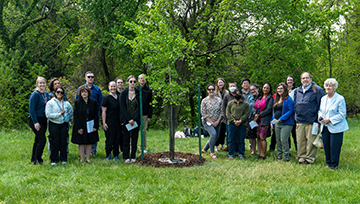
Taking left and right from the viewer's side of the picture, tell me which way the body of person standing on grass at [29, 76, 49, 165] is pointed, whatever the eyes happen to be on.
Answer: facing the viewer and to the right of the viewer

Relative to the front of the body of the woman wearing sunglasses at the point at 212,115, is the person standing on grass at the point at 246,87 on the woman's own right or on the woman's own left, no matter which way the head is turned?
on the woman's own left

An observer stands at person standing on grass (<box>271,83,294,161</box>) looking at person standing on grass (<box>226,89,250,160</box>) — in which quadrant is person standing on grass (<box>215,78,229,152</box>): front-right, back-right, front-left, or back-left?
front-right

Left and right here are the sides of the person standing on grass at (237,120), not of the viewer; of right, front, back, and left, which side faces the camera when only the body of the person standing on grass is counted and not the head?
front

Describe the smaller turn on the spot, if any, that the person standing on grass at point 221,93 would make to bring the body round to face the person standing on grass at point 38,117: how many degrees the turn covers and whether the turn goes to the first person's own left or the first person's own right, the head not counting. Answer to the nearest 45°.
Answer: approximately 45° to the first person's own right

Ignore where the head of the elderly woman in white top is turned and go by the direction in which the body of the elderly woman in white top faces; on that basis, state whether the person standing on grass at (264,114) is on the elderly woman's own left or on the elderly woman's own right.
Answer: on the elderly woman's own right

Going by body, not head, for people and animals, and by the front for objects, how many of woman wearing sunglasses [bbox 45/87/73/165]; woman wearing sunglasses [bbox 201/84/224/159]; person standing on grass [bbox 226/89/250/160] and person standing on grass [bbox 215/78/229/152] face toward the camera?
4

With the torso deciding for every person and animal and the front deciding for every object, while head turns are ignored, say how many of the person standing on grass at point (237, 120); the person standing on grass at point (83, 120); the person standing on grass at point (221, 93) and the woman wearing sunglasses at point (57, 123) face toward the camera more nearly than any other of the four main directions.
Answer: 4

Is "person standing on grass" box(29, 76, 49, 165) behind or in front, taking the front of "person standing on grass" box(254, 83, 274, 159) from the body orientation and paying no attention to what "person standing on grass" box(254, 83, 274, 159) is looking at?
in front

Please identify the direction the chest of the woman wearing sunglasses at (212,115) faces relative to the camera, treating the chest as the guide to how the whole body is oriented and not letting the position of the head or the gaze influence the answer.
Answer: toward the camera

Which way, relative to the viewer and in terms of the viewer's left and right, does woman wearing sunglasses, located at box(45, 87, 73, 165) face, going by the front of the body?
facing the viewer

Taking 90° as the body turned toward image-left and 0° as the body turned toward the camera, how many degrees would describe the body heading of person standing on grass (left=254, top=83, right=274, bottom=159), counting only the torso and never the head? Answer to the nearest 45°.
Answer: approximately 45°

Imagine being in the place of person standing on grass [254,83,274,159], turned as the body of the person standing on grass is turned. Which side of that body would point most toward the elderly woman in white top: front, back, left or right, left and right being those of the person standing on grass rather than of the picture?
left
